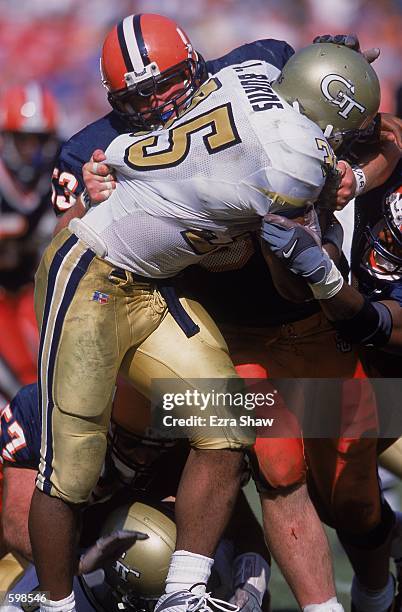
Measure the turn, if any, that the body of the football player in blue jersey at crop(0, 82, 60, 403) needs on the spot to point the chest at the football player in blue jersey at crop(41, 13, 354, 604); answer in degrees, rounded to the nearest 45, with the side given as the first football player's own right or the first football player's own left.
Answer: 0° — they already face them

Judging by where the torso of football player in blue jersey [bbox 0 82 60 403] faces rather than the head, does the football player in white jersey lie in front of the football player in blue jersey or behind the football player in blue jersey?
in front
